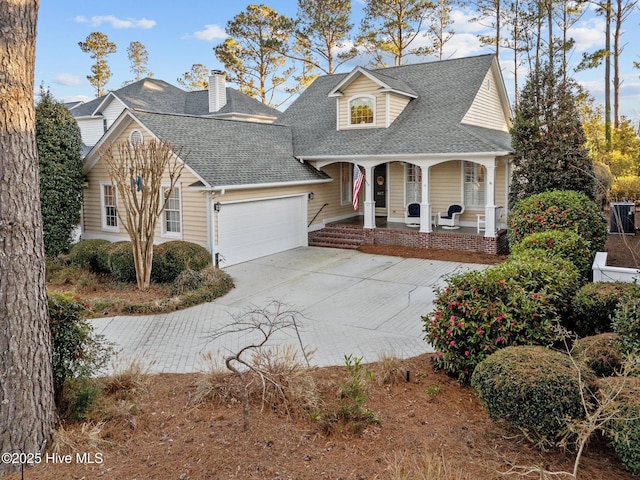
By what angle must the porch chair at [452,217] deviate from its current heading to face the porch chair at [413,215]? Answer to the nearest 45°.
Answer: approximately 45° to its right

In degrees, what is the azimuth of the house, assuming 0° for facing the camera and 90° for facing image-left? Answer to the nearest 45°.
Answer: approximately 45°

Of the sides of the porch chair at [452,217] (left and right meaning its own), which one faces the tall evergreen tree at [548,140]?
left

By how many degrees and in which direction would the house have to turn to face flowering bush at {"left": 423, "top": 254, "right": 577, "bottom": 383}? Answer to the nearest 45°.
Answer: approximately 45° to its left

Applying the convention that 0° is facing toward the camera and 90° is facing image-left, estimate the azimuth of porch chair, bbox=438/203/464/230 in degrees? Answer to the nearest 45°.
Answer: approximately 45°

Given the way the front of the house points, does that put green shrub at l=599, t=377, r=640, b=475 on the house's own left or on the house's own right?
on the house's own left

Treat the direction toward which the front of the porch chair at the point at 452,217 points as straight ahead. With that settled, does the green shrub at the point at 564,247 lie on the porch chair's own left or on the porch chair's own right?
on the porch chair's own left

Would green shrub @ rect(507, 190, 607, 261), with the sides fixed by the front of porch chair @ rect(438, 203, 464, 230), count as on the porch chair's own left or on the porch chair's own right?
on the porch chair's own left

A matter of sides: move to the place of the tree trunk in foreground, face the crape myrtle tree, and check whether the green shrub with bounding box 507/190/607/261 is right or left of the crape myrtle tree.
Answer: right
